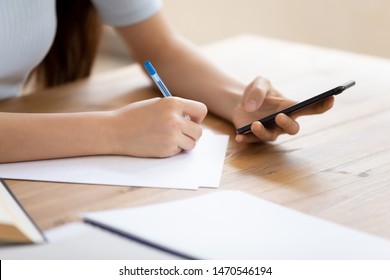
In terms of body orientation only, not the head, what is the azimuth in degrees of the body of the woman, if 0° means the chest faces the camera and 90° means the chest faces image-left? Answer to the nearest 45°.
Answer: approximately 315°
